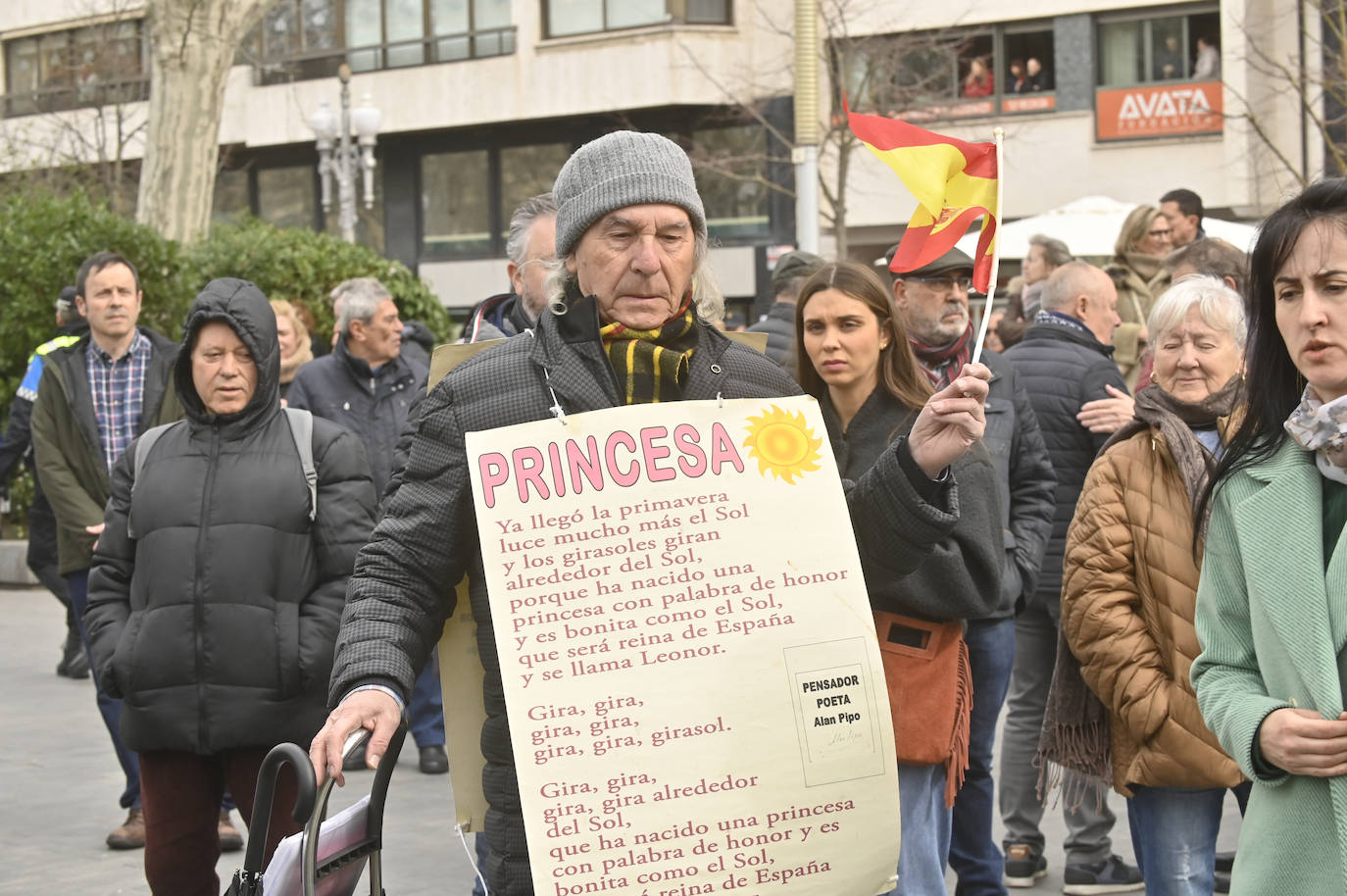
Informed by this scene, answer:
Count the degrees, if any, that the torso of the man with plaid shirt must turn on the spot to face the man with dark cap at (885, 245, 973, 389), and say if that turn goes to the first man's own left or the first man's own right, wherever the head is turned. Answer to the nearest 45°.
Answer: approximately 45° to the first man's own left

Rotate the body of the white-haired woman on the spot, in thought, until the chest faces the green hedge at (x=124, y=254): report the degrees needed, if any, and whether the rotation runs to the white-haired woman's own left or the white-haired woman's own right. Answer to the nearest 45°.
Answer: approximately 180°

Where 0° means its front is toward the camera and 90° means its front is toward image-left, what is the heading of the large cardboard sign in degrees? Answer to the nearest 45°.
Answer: approximately 0°

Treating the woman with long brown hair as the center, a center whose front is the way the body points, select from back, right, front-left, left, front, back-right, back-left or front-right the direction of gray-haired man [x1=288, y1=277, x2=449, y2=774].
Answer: right

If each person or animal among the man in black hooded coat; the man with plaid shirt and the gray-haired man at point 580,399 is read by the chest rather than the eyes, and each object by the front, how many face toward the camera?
3

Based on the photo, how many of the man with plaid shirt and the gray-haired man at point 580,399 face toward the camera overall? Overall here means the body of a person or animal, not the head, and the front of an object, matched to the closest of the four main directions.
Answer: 2

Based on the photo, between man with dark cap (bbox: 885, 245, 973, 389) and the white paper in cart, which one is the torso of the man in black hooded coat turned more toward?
the white paper in cart
